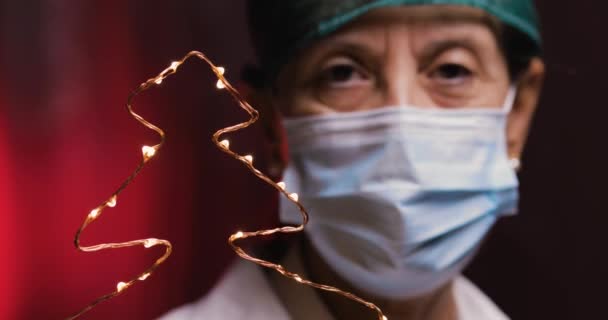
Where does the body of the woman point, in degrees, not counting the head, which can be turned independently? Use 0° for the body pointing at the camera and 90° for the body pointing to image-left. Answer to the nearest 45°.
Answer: approximately 0°
